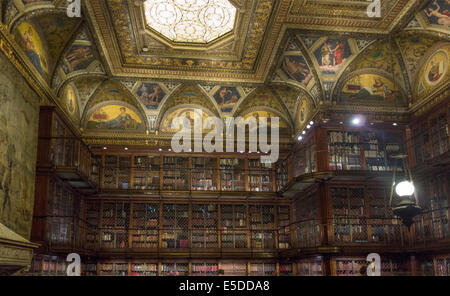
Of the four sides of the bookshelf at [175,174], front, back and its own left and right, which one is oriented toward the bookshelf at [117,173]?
right

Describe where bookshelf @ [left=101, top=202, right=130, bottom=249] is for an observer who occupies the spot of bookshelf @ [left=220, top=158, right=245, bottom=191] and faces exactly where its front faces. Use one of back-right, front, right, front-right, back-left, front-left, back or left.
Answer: right

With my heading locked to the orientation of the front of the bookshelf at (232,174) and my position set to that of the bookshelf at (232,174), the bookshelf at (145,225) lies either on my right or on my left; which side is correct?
on my right

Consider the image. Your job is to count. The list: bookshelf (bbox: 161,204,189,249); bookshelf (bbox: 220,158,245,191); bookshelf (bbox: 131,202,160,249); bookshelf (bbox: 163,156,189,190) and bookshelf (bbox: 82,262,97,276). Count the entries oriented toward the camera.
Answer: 5

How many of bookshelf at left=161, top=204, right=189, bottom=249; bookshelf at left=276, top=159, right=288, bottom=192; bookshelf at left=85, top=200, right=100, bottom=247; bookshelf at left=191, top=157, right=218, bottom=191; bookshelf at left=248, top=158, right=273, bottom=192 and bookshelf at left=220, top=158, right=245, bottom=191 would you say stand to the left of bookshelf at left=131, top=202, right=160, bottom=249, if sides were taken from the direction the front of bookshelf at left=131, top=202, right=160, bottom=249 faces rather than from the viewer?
5

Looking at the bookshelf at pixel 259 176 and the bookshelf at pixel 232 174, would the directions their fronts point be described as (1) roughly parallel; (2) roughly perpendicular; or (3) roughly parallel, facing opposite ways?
roughly parallel

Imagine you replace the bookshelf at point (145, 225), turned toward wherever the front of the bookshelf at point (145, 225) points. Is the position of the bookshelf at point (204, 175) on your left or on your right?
on your left

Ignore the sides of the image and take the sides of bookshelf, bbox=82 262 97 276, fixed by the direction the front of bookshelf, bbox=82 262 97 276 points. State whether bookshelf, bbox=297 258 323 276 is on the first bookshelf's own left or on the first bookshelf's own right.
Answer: on the first bookshelf's own left

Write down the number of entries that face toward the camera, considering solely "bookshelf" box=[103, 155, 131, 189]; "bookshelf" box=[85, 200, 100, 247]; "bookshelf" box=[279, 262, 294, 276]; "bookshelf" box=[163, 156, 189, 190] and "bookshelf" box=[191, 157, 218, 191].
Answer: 5

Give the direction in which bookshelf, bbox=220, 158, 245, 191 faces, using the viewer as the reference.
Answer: facing the viewer

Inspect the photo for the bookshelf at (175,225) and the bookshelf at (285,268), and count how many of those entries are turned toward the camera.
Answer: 2

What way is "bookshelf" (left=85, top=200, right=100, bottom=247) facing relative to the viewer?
toward the camera

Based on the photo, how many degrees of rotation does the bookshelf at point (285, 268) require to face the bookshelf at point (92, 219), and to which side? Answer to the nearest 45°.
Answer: approximately 90° to its right
